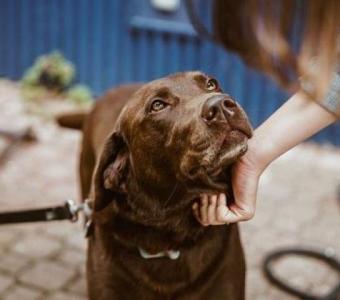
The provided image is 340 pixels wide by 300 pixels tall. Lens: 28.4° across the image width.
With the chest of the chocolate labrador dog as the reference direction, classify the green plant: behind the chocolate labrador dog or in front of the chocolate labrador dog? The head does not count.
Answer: behind

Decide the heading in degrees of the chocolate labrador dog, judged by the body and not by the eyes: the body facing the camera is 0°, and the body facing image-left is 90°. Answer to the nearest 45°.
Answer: approximately 315°

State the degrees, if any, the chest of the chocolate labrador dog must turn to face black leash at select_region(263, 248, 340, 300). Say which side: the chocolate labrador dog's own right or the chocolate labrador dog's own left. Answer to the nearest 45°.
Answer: approximately 90° to the chocolate labrador dog's own left

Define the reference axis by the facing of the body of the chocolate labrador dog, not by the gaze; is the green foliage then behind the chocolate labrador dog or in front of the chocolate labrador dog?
behind

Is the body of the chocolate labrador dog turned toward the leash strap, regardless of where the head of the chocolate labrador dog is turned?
no

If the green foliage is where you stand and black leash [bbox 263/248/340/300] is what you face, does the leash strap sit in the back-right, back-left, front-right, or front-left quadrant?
front-right
